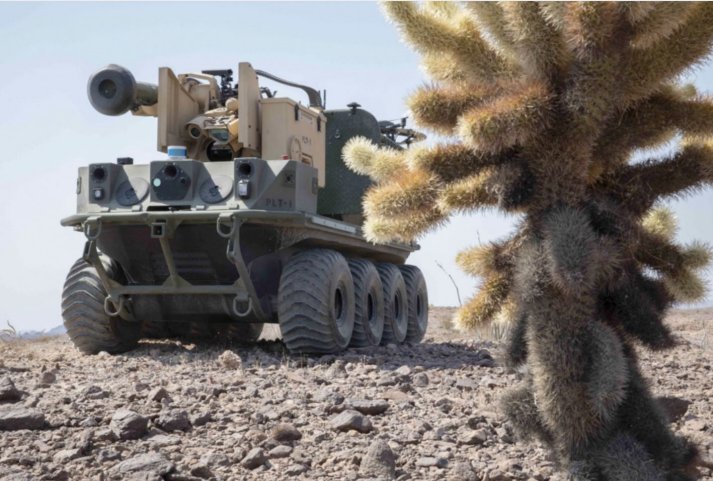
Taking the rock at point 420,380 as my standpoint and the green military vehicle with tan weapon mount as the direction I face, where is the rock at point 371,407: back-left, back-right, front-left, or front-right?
back-left

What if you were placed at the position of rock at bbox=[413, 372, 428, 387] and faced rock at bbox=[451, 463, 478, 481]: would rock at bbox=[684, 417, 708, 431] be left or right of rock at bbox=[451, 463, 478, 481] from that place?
left

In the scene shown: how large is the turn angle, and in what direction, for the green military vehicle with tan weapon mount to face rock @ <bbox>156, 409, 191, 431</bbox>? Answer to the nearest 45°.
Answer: approximately 45° to its left

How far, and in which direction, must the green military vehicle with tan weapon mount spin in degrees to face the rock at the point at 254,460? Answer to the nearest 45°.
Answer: approximately 45° to its left

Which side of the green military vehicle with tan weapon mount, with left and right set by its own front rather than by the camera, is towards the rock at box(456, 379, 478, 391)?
left

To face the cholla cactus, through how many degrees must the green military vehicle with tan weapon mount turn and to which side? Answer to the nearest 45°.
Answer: approximately 45° to its left

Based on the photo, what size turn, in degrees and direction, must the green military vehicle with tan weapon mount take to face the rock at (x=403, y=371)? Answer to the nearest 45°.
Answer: approximately 90° to its left

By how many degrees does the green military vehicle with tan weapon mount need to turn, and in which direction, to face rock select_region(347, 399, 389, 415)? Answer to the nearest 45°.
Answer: approximately 45° to its left

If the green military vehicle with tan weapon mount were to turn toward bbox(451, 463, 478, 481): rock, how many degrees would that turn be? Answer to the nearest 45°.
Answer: approximately 45° to its left

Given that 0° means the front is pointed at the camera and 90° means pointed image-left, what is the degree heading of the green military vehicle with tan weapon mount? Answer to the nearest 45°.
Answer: approximately 45°

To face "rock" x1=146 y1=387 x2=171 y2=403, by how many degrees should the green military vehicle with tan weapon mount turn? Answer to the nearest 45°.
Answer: approximately 45° to its left
